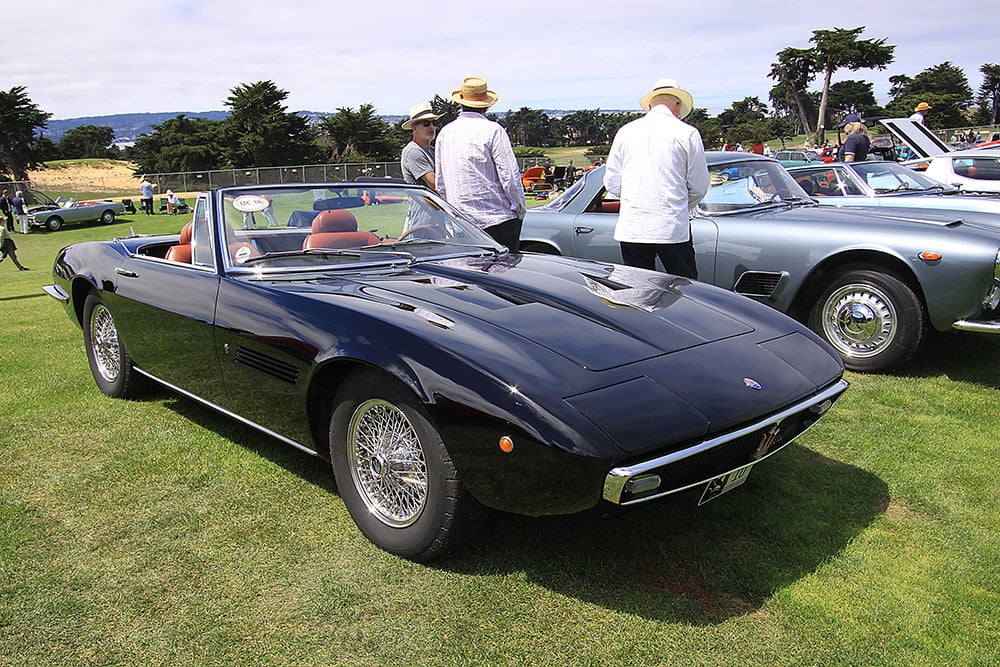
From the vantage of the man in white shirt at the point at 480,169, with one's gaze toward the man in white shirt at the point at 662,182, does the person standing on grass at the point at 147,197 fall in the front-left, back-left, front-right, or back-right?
back-left

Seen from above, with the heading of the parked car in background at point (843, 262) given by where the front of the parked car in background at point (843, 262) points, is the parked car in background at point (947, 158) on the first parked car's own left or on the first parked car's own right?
on the first parked car's own left

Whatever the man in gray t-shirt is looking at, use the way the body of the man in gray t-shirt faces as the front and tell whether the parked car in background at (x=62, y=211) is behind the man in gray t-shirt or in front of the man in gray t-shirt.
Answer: behind

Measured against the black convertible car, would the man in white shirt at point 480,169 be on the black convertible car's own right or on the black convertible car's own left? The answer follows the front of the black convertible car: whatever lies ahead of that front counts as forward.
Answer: on the black convertible car's own left

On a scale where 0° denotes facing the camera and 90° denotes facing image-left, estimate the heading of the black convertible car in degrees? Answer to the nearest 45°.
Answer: approximately 315°

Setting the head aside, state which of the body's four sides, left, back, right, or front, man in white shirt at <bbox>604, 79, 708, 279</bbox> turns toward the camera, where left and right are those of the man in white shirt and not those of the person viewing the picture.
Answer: back

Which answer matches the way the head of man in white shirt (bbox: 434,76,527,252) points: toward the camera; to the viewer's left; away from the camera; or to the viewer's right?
away from the camera
